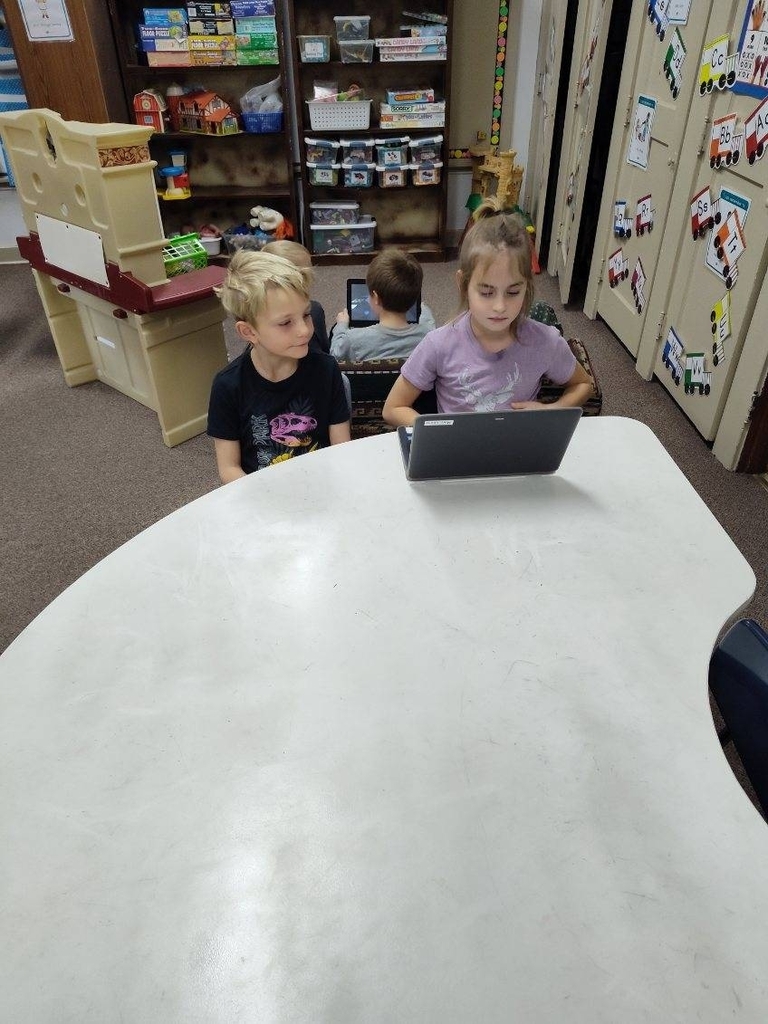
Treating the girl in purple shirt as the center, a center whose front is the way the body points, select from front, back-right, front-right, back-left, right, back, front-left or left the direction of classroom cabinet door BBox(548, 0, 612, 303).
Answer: back

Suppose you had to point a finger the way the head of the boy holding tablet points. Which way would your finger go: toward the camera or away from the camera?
away from the camera

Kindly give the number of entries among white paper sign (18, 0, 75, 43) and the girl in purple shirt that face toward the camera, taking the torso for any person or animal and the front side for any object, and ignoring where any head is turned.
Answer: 2

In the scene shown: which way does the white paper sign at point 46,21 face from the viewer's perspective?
toward the camera

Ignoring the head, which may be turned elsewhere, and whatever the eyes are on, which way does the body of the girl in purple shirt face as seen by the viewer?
toward the camera

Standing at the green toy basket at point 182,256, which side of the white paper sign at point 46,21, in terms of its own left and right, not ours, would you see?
front

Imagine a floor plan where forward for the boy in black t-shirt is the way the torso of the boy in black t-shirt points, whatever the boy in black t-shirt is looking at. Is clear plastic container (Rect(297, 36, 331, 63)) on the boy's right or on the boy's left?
on the boy's left

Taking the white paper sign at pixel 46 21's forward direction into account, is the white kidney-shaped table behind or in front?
in front

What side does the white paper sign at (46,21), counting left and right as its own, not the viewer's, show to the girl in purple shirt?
front

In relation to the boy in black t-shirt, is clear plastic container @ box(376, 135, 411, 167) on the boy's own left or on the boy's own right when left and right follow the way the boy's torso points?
on the boy's own left

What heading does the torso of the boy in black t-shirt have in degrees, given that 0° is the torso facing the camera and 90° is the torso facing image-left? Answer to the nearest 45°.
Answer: approximately 315°

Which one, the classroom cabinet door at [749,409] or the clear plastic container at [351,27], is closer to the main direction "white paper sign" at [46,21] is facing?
the classroom cabinet door

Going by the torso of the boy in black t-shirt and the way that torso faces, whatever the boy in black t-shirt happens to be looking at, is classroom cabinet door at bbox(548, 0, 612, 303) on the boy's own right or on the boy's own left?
on the boy's own left

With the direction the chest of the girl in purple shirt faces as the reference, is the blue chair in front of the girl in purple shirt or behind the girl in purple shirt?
in front

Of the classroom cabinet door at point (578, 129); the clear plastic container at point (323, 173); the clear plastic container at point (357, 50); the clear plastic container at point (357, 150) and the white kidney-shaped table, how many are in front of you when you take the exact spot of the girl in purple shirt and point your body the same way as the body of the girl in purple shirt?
1

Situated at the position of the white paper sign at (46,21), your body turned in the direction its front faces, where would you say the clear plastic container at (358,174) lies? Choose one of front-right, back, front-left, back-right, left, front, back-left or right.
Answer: left
